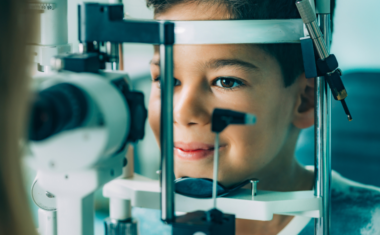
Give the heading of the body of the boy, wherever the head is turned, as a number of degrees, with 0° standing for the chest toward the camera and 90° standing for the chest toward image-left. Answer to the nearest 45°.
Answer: approximately 45°
